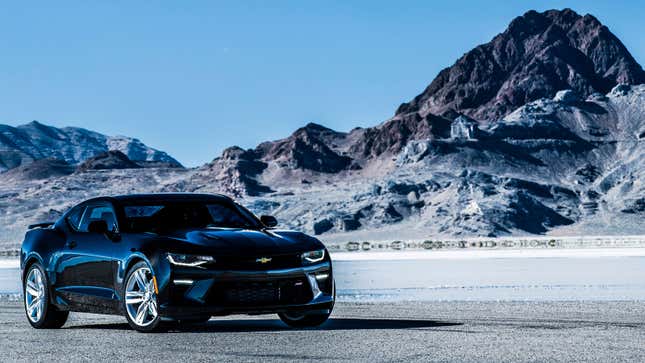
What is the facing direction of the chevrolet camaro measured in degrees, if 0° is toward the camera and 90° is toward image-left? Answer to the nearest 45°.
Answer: approximately 315°
